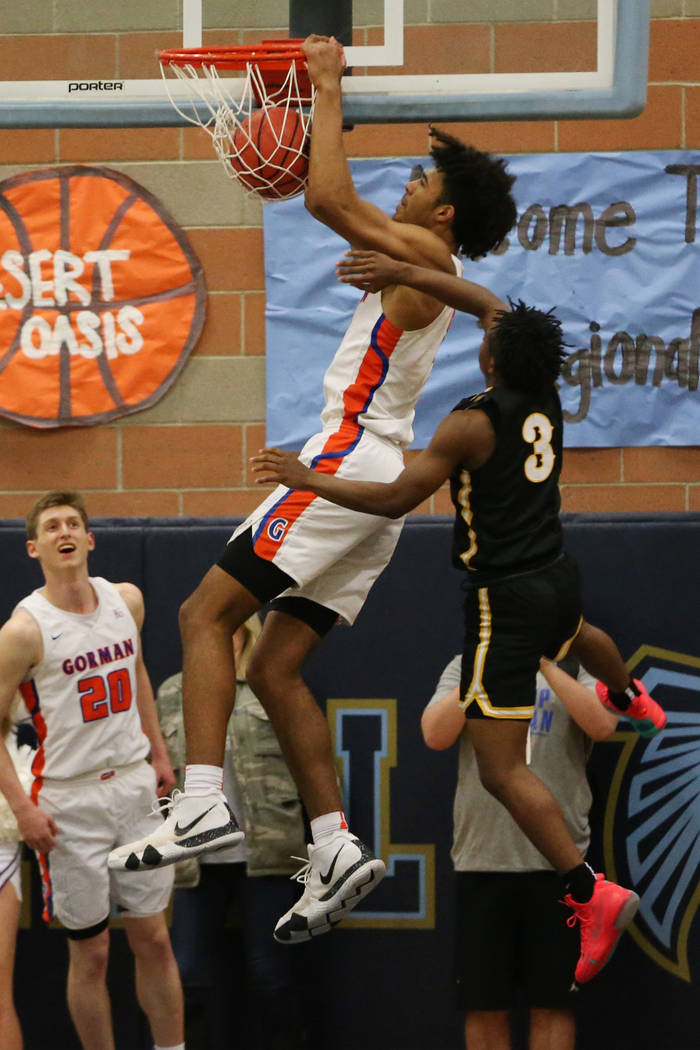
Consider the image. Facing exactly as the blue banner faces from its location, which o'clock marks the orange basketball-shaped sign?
The orange basketball-shaped sign is roughly at 3 o'clock from the blue banner.

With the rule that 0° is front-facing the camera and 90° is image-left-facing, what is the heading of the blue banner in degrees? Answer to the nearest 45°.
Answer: approximately 0°

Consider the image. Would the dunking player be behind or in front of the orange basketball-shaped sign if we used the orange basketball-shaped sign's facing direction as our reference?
in front

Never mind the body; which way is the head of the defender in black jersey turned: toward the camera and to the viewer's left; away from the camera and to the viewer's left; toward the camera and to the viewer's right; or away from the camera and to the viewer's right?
away from the camera and to the viewer's left

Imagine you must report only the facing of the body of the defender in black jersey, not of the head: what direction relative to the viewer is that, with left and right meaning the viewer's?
facing away from the viewer and to the left of the viewer

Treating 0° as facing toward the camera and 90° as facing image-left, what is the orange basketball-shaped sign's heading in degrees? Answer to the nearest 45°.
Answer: approximately 0°

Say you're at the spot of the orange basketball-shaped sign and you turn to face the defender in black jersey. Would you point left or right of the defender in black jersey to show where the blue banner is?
left
